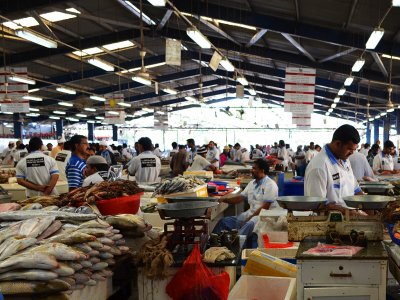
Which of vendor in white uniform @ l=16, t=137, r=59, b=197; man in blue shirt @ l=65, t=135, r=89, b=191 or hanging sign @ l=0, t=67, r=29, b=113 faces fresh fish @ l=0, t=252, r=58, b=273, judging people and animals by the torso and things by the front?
the hanging sign

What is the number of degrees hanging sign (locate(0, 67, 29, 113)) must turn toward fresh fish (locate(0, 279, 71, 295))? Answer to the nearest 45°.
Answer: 0° — it already faces it

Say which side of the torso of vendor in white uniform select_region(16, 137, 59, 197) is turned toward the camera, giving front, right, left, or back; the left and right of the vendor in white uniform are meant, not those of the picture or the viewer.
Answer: back

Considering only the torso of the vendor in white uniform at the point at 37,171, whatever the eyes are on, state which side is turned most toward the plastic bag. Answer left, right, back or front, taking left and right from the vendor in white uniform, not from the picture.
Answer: back

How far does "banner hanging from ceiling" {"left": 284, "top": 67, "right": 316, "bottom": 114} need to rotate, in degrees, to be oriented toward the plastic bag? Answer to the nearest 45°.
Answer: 0° — it already faces it

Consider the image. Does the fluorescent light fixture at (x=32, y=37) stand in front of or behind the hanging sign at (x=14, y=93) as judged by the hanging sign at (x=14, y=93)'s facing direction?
in front

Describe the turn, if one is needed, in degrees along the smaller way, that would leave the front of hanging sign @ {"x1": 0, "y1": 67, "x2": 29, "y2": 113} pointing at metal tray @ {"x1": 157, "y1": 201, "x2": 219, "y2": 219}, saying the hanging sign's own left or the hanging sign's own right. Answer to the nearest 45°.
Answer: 0° — it already faces it

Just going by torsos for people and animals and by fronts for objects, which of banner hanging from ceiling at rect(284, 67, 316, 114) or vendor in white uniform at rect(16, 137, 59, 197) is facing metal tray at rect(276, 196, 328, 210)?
the banner hanging from ceiling

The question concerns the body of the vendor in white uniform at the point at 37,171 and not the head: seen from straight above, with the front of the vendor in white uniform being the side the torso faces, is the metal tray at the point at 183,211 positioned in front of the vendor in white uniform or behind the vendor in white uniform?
behind

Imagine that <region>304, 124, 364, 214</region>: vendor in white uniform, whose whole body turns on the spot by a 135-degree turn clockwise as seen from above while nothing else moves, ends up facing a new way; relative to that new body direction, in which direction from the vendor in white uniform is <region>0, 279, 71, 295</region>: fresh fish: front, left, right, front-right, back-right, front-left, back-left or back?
front-left

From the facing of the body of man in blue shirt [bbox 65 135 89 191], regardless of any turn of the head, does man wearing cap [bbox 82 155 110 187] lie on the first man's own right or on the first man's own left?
on the first man's own right

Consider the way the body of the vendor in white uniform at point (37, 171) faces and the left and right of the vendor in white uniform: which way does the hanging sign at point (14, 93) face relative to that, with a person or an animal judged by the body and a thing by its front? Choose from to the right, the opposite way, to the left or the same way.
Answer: the opposite way
